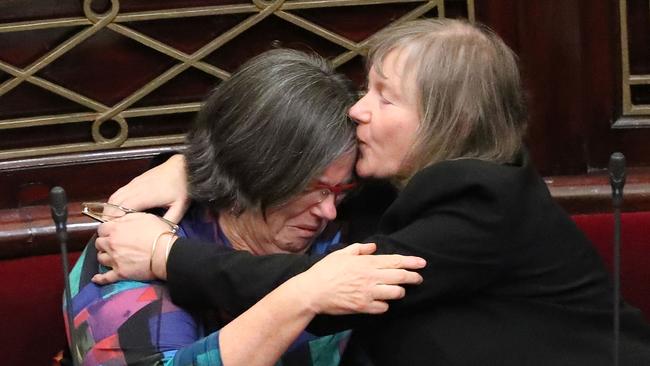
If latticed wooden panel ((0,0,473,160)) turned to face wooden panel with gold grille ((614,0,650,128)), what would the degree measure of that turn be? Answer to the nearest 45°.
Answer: approximately 90° to its left

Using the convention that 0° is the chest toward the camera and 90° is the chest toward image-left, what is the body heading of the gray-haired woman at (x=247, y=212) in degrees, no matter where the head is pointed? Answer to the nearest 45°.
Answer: approximately 315°

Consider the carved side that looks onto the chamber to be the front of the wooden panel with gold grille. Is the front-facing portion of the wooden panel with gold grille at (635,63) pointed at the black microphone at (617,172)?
yes

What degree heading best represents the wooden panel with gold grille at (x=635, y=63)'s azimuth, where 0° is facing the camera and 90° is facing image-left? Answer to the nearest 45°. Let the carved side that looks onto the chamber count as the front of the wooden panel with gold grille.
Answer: approximately 0°

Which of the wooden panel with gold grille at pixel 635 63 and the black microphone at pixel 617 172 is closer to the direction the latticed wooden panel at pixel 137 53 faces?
the black microphone

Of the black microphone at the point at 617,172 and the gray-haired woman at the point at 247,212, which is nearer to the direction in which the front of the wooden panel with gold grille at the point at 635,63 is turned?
the black microphone
